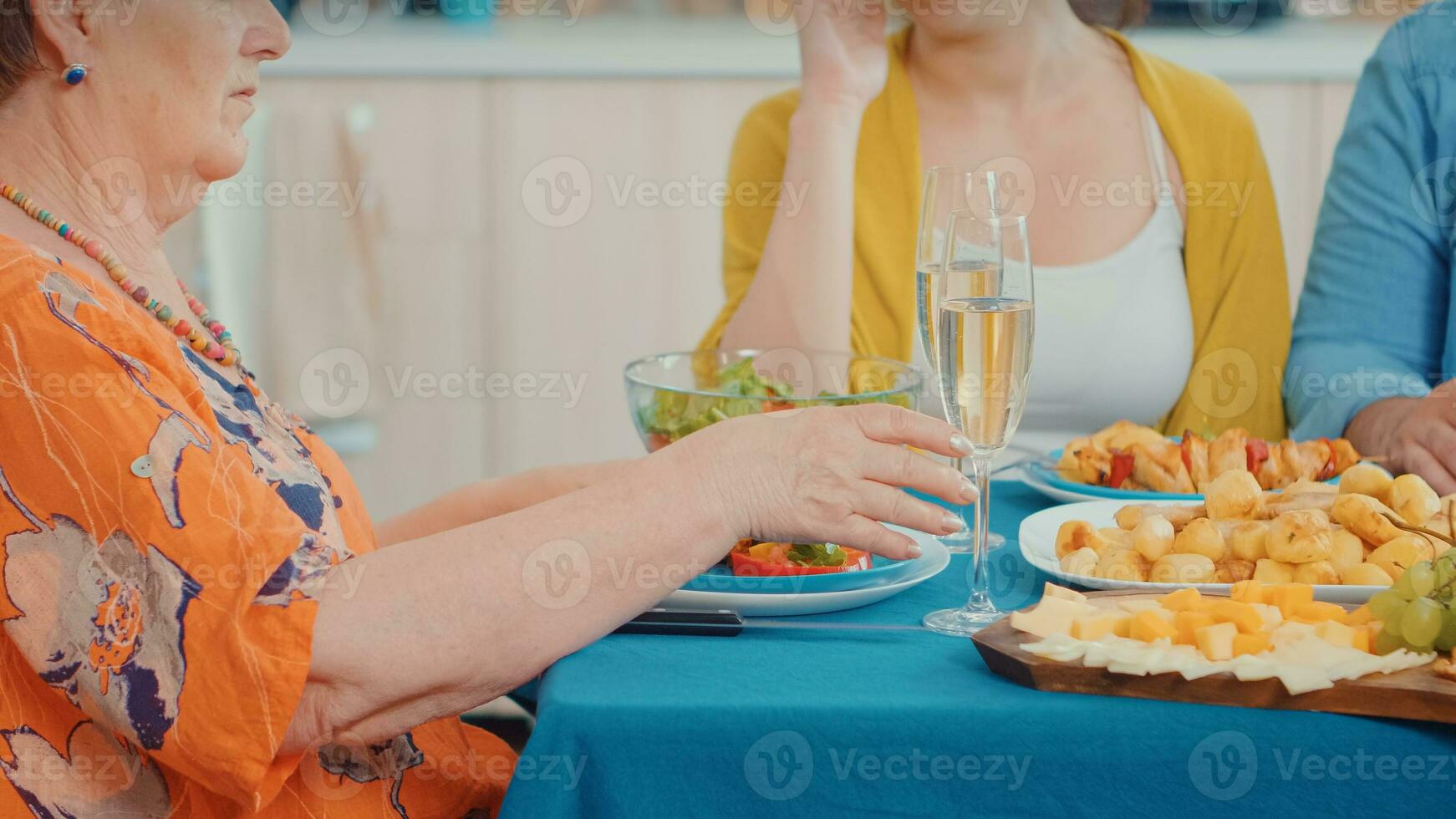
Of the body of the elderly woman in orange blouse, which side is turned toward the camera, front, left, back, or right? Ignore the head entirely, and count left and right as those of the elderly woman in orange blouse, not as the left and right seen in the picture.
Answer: right

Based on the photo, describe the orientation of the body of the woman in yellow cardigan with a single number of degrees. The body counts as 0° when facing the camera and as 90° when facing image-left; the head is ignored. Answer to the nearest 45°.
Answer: approximately 0°

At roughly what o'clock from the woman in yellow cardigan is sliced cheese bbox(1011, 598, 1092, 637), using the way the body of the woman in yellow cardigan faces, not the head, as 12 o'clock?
The sliced cheese is roughly at 12 o'clock from the woman in yellow cardigan.

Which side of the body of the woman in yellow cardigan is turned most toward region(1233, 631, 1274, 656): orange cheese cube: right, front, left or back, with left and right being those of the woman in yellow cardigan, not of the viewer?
front

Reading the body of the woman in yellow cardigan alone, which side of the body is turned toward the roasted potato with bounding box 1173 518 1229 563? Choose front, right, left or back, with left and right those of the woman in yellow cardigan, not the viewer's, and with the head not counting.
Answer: front

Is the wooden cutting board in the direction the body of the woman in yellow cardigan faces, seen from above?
yes

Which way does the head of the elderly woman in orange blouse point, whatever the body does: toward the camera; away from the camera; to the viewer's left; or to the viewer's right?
to the viewer's right

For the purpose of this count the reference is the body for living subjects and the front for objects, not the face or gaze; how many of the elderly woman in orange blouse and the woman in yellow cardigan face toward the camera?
1

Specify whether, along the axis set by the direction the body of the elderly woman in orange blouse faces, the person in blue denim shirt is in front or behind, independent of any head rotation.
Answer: in front

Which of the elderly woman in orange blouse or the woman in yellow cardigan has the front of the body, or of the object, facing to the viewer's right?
the elderly woman in orange blouse

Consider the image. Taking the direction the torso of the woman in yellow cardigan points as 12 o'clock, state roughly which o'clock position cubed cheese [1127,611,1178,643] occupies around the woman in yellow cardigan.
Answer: The cubed cheese is roughly at 12 o'clock from the woman in yellow cardigan.

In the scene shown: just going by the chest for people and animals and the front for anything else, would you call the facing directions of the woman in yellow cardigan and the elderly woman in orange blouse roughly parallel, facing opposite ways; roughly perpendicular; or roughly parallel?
roughly perpendicular

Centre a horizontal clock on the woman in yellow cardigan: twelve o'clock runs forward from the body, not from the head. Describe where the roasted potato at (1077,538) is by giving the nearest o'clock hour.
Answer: The roasted potato is roughly at 12 o'clock from the woman in yellow cardigan.
